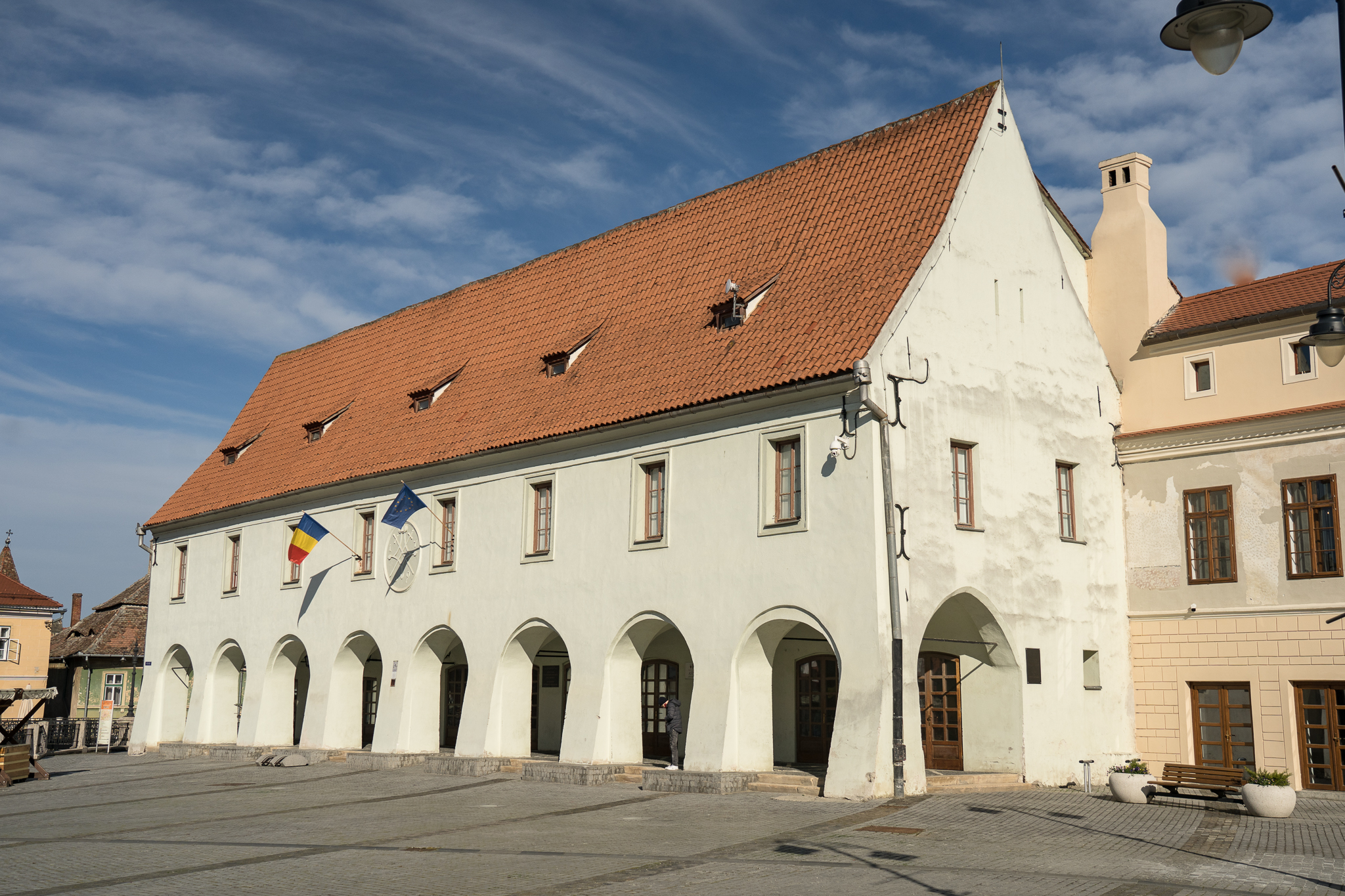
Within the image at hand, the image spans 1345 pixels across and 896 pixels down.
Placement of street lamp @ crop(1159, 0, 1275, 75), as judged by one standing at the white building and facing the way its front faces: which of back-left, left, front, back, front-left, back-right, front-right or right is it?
front-left

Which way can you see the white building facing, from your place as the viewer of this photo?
facing the viewer and to the left of the viewer

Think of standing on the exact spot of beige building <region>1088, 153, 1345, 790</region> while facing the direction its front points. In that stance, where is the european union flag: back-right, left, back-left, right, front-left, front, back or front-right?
front-right

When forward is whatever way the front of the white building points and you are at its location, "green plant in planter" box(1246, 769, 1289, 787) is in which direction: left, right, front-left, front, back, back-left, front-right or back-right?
left

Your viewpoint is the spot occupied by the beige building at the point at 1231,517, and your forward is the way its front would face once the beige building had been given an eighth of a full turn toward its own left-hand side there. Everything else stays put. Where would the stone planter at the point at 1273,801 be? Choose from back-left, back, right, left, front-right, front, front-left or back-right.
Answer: front

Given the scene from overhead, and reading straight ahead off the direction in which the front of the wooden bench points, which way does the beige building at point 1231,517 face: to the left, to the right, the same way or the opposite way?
the same way

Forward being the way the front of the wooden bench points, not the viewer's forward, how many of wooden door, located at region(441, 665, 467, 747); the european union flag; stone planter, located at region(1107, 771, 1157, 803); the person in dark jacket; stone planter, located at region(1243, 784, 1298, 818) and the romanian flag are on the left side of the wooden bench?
1

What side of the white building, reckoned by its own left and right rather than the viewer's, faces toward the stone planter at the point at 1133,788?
left

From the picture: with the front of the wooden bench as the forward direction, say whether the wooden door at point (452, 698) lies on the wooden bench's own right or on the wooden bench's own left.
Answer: on the wooden bench's own right

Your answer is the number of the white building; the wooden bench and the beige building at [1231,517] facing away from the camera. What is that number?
0

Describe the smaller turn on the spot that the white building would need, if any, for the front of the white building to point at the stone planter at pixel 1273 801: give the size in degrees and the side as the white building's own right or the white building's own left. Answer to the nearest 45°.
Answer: approximately 90° to the white building's own left

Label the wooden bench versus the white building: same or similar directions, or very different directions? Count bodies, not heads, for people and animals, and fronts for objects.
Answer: same or similar directions
